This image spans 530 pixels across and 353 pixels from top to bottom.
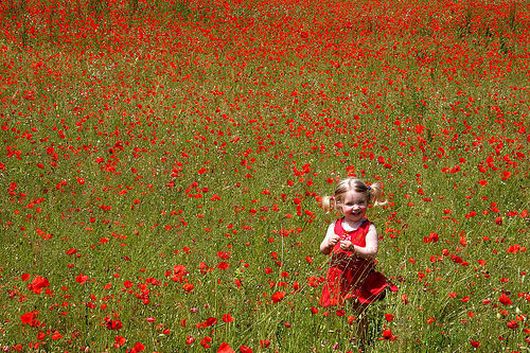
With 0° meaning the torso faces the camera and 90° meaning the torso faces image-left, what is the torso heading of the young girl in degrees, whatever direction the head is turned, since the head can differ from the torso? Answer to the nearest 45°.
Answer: approximately 0°
